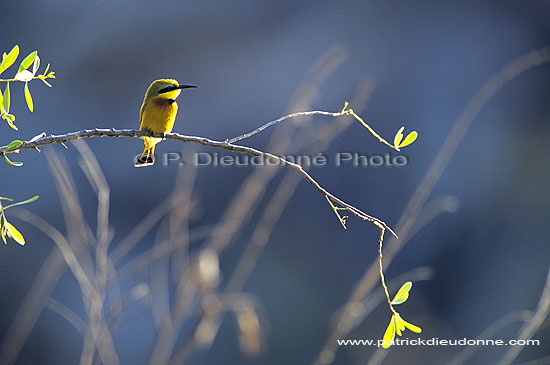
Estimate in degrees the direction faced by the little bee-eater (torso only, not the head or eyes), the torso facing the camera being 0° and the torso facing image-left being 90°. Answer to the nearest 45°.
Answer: approximately 315°
